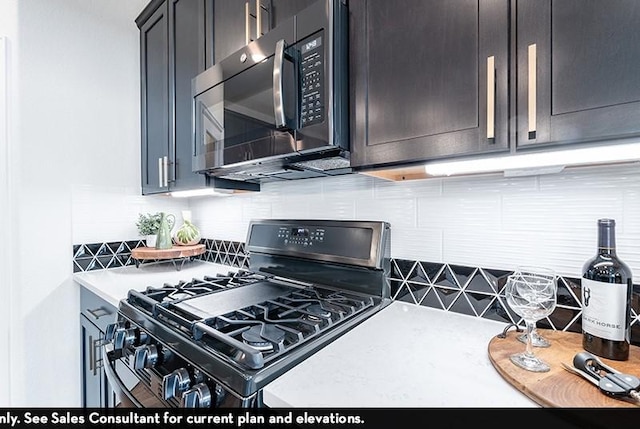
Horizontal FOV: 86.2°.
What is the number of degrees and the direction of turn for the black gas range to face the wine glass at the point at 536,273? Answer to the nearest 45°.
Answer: approximately 90° to its left

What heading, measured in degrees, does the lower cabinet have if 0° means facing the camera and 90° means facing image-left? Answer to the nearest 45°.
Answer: approximately 45°

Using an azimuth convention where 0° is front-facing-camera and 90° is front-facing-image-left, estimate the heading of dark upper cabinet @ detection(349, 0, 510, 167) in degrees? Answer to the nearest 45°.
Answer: approximately 45°

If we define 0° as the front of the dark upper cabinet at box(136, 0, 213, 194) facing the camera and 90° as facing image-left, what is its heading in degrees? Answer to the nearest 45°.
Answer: approximately 45°

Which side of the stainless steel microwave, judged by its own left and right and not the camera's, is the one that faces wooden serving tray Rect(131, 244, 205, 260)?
right

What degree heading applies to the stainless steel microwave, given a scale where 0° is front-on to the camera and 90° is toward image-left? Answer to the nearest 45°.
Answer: approximately 45°

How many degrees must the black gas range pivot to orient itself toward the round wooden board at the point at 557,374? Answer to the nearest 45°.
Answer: approximately 90° to its left

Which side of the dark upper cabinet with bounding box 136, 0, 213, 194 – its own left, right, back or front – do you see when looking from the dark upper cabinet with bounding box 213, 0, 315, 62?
left

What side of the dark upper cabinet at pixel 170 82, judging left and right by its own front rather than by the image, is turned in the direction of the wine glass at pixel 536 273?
left

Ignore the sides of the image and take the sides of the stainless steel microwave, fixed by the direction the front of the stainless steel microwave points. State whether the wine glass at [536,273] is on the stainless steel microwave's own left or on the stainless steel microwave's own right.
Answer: on the stainless steel microwave's own left
